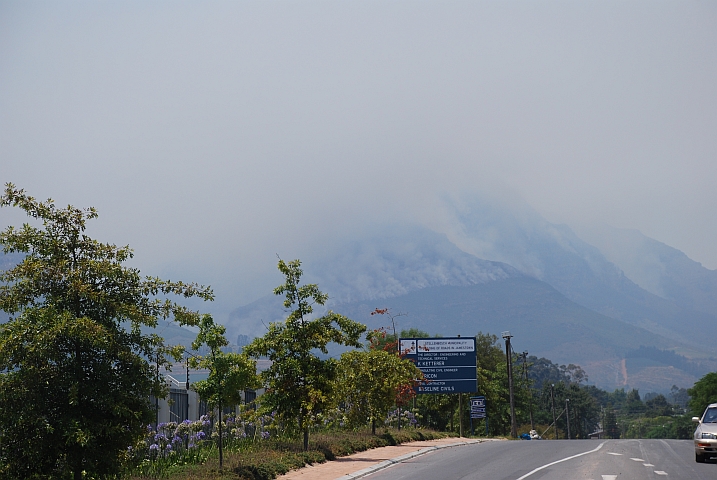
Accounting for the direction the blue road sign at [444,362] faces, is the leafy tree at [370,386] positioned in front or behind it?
in front

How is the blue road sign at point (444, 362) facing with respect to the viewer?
toward the camera

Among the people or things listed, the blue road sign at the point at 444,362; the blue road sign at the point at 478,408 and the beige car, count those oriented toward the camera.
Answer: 3

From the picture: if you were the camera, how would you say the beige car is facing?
facing the viewer

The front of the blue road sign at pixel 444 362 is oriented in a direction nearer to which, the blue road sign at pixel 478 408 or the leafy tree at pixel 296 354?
the leafy tree

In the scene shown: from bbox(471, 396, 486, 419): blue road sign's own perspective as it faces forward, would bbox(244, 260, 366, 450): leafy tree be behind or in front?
in front

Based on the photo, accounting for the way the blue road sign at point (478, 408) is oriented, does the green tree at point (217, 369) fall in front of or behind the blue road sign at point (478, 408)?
in front

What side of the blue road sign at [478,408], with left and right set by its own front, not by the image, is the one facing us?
front

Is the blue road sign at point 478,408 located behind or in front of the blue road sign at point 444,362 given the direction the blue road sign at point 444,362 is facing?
behind

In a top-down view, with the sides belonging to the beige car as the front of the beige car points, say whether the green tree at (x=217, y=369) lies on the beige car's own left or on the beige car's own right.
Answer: on the beige car's own right

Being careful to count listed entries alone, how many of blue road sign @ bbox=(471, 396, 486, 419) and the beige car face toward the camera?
2

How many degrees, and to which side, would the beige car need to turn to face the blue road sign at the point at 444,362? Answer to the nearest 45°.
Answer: approximately 135° to its right

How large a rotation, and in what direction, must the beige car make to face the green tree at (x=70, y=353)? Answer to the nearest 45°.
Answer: approximately 45° to its right
